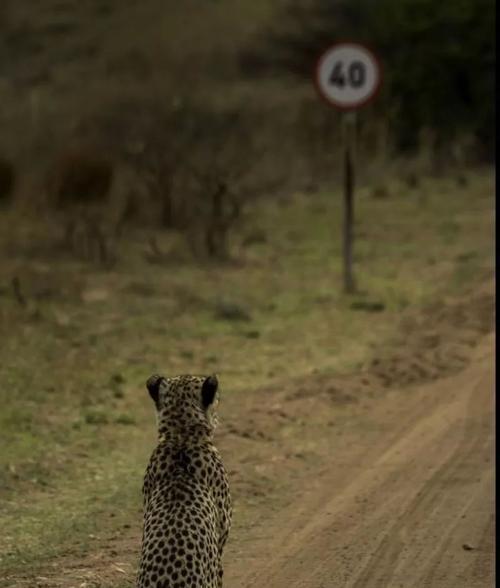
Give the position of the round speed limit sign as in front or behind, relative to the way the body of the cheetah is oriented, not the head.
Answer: in front

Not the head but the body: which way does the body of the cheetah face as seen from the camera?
away from the camera

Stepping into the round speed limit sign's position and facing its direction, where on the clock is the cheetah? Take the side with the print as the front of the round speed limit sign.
The cheetah is roughly at 12 o'clock from the round speed limit sign.

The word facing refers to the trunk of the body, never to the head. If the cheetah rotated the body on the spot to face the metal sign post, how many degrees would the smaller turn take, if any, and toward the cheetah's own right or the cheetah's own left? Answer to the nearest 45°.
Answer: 0° — it already faces it

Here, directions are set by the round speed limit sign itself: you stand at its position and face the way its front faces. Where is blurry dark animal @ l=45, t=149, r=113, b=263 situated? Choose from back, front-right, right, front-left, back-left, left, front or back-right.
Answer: back-right

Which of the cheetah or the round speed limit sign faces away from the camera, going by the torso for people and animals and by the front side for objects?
the cheetah

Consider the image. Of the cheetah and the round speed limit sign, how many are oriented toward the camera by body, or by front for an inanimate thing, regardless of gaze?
1

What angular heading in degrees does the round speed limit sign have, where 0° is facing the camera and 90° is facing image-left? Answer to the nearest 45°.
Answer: approximately 0°

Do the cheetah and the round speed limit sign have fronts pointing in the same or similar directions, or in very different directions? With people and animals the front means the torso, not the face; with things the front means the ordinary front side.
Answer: very different directions
